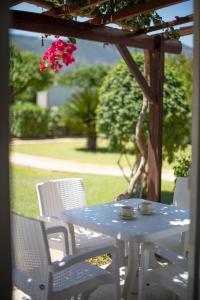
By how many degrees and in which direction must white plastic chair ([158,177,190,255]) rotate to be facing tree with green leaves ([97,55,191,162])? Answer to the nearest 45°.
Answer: approximately 135° to its right

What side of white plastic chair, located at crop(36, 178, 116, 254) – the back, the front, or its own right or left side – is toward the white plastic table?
front

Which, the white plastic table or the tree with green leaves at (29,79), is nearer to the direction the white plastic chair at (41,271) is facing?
the white plastic table

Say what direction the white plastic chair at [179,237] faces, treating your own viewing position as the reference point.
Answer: facing the viewer and to the left of the viewer

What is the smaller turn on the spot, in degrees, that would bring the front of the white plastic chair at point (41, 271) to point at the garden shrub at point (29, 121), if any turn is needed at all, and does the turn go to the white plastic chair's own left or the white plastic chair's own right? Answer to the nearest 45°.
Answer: approximately 45° to the white plastic chair's own left

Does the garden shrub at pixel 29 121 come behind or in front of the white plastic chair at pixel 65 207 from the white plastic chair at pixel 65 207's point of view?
behind

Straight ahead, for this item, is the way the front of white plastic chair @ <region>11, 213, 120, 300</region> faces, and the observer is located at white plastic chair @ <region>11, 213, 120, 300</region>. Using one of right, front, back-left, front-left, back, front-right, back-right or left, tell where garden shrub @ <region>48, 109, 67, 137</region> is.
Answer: front-left

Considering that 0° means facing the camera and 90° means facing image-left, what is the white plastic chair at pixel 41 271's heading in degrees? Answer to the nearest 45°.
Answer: approximately 225°

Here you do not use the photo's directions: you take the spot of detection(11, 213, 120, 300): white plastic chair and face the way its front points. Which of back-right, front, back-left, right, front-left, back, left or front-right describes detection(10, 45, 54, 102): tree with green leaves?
front-left

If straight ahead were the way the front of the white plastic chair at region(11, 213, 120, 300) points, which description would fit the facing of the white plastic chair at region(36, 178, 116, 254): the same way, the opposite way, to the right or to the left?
to the right

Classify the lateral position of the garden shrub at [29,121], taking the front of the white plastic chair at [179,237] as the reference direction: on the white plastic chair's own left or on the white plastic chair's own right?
on the white plastic chair's own right

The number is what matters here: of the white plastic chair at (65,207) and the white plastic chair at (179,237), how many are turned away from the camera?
0

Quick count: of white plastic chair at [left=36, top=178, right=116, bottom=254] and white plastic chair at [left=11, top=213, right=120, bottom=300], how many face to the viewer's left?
0

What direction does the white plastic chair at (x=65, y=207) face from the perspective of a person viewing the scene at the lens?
facing the viewer and to the right of the viewer

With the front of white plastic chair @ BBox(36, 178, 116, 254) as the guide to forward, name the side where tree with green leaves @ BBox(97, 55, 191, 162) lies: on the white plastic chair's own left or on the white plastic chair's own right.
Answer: on the white plastic chair's own left

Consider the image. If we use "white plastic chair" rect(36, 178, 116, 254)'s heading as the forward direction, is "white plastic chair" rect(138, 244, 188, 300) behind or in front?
in front
